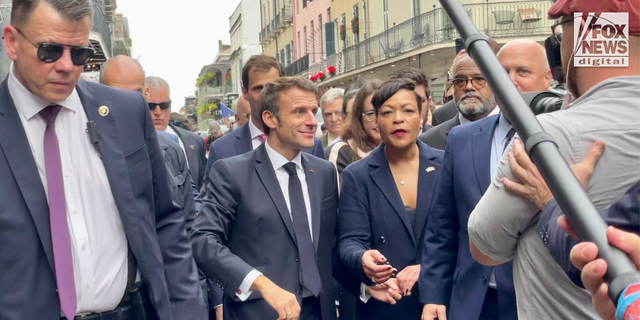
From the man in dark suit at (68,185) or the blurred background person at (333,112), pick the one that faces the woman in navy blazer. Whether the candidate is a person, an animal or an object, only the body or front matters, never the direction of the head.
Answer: the blurred background person

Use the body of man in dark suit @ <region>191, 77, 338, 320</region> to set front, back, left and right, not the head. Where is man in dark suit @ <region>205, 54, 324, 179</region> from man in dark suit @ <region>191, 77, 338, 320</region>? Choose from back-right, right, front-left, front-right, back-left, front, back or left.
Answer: back-left

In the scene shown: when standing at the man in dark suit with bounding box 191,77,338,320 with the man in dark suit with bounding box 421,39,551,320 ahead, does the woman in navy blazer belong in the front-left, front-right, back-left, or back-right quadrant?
front-left

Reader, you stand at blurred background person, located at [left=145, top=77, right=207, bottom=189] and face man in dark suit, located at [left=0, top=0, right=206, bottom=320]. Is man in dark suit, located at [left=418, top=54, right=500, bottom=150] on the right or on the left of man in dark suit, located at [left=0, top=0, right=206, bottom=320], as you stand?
left

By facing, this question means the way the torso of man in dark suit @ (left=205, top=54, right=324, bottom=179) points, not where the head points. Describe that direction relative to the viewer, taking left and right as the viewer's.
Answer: facing the viewer

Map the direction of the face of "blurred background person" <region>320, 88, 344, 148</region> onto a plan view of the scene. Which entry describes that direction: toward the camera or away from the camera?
toward the camera

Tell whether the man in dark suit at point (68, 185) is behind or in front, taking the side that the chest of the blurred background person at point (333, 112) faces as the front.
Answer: in front

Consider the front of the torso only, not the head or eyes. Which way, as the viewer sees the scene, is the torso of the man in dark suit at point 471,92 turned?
toward the camera

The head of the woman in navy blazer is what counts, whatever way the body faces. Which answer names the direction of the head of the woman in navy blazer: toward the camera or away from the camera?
toward the camera

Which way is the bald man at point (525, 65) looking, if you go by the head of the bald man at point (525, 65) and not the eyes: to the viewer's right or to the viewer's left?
to the viewer's left
